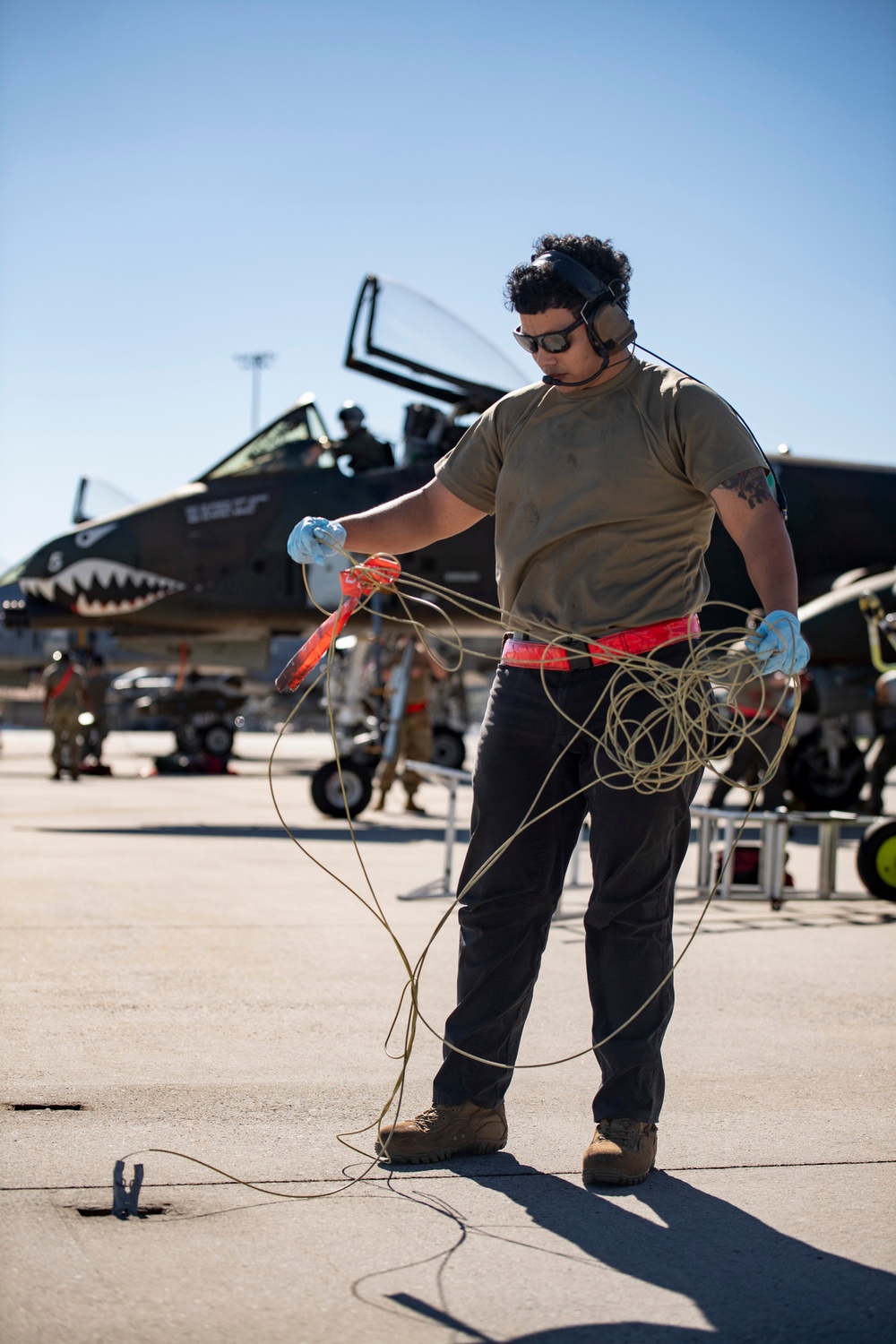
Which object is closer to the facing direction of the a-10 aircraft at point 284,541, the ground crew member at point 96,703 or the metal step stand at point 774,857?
the ground crew member

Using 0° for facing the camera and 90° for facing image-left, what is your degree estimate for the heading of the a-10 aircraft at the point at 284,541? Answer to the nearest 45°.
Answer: approximately 90°

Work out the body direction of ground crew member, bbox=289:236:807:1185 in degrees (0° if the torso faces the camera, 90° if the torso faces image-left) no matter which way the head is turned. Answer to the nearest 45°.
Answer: approximately 45°

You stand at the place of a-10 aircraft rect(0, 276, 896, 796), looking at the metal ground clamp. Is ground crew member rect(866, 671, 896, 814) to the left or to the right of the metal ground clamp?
left

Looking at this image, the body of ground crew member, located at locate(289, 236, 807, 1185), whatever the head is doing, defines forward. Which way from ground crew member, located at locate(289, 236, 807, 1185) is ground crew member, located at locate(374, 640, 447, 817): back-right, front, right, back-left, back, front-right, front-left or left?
back-right
